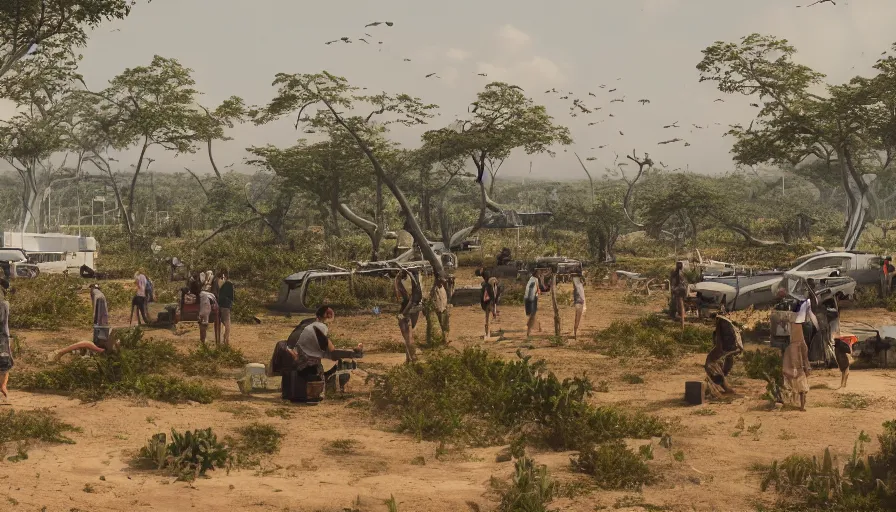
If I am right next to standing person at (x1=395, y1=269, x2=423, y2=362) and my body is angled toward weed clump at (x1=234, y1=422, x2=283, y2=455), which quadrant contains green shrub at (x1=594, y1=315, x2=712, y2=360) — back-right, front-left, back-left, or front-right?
back-left

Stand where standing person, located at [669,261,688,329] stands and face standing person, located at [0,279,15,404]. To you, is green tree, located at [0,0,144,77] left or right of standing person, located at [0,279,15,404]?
right
